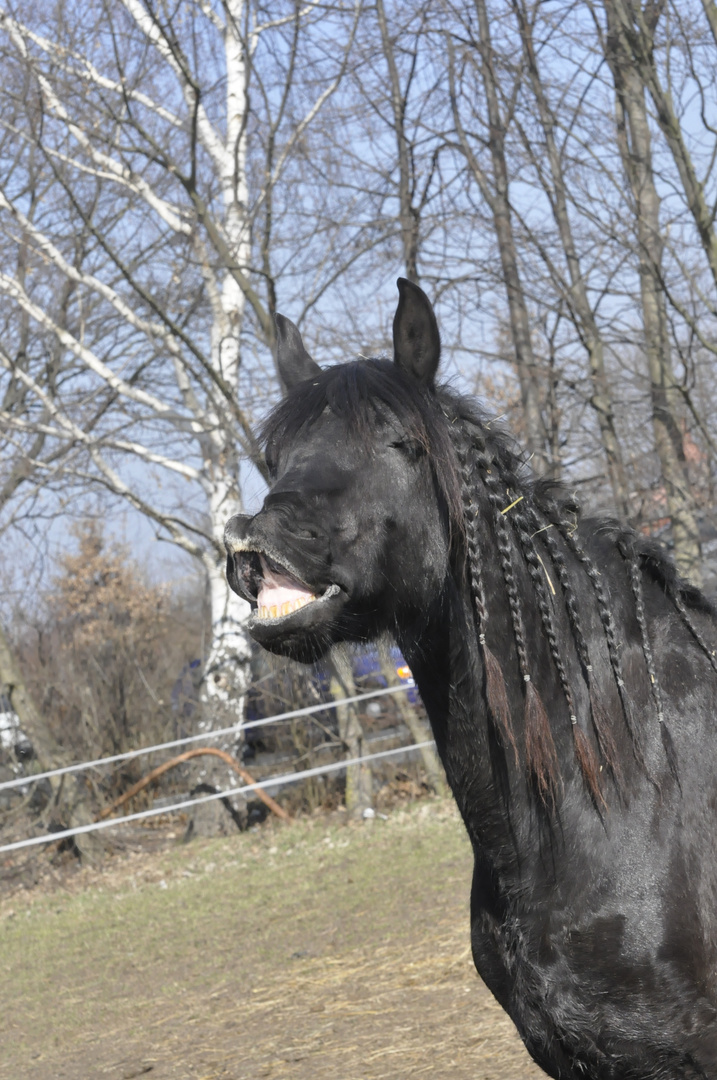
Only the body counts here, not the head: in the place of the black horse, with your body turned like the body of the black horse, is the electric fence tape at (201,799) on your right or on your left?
on your right

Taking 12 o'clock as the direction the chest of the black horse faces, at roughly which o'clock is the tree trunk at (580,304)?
The tree trunk is roughly at 5 o'clock from the black horse.

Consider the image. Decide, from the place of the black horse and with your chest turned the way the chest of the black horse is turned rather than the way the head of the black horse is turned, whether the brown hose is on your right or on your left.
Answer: on your right

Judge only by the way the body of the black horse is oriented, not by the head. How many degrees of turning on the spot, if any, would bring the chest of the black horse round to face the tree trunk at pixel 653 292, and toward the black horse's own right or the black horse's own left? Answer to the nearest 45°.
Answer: approximately 135° to the black horse's own right

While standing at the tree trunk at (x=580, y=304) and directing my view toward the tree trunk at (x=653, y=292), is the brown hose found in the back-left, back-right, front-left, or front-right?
back-right

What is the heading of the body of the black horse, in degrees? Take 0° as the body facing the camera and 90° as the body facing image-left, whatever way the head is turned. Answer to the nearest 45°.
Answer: approximately 45°

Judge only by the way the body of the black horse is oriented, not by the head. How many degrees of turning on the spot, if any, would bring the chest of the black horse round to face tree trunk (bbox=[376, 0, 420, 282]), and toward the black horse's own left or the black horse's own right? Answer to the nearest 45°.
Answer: approximately 135° to the black horse's own right

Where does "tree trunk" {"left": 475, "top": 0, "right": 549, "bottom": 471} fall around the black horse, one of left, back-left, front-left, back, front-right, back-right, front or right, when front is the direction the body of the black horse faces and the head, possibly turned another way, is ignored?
back-right

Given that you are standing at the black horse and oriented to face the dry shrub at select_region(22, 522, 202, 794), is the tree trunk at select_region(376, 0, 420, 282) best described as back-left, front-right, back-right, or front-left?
front-right
